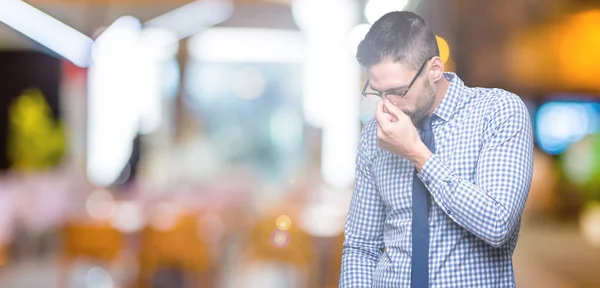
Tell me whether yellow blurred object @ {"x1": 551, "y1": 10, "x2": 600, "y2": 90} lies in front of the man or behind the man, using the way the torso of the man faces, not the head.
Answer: behind

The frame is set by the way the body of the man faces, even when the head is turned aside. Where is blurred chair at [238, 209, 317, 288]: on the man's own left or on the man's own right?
on the man's own right

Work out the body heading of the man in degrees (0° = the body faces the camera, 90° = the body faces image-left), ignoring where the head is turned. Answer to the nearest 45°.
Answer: approximately 45°

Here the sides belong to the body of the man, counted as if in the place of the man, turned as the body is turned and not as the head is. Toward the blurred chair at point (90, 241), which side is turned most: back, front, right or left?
right

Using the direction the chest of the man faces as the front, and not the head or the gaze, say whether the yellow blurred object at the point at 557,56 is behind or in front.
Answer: behind

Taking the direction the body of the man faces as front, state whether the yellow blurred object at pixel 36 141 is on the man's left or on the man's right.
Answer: on the man's right
